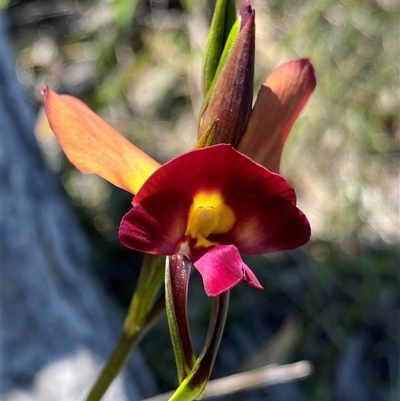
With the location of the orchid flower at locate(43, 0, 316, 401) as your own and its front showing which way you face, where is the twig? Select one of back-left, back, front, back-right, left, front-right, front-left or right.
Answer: back

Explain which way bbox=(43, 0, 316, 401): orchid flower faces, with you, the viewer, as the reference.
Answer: facing the viewer
